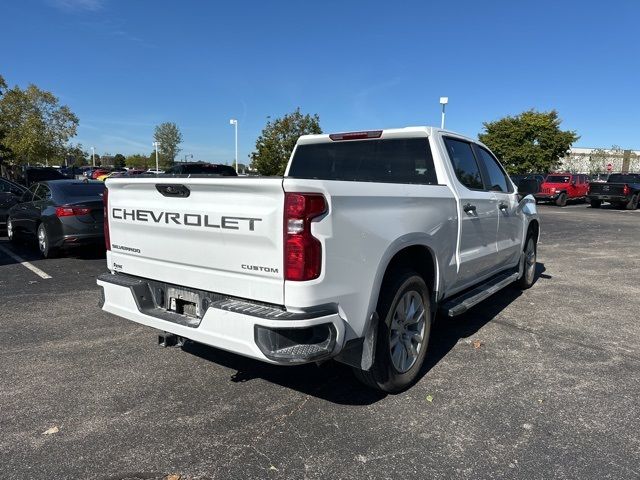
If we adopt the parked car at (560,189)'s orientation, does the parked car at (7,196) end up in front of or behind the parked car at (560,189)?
in front

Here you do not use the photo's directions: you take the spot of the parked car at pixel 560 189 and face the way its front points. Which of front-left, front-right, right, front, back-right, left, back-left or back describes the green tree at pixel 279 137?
front-right

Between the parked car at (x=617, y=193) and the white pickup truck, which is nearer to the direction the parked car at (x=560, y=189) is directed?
the white pickup truck

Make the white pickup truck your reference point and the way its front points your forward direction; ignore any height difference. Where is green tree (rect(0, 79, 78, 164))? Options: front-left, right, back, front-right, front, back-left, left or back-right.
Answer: left

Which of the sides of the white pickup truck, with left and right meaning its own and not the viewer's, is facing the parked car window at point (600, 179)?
front

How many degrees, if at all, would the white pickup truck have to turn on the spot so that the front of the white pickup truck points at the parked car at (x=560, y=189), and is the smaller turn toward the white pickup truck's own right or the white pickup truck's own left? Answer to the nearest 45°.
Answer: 0° — it already faces it

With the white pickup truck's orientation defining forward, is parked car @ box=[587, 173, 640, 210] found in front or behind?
in front

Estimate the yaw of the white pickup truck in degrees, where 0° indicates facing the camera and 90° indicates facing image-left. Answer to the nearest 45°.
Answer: approximately 225°

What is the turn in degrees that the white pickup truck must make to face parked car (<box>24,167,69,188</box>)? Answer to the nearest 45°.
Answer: approximately 90° to its left

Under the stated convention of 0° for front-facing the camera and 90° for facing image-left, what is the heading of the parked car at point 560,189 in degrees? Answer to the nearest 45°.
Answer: approximately 45°

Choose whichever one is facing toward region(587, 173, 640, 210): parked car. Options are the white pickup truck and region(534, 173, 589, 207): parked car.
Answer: the white pickup truck

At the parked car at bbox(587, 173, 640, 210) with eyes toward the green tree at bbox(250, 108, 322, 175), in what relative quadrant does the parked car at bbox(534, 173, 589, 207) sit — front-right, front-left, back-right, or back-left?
front-right

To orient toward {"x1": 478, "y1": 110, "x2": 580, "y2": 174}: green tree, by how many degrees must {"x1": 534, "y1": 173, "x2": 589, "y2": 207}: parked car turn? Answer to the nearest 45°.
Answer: approximately 135° to its right
